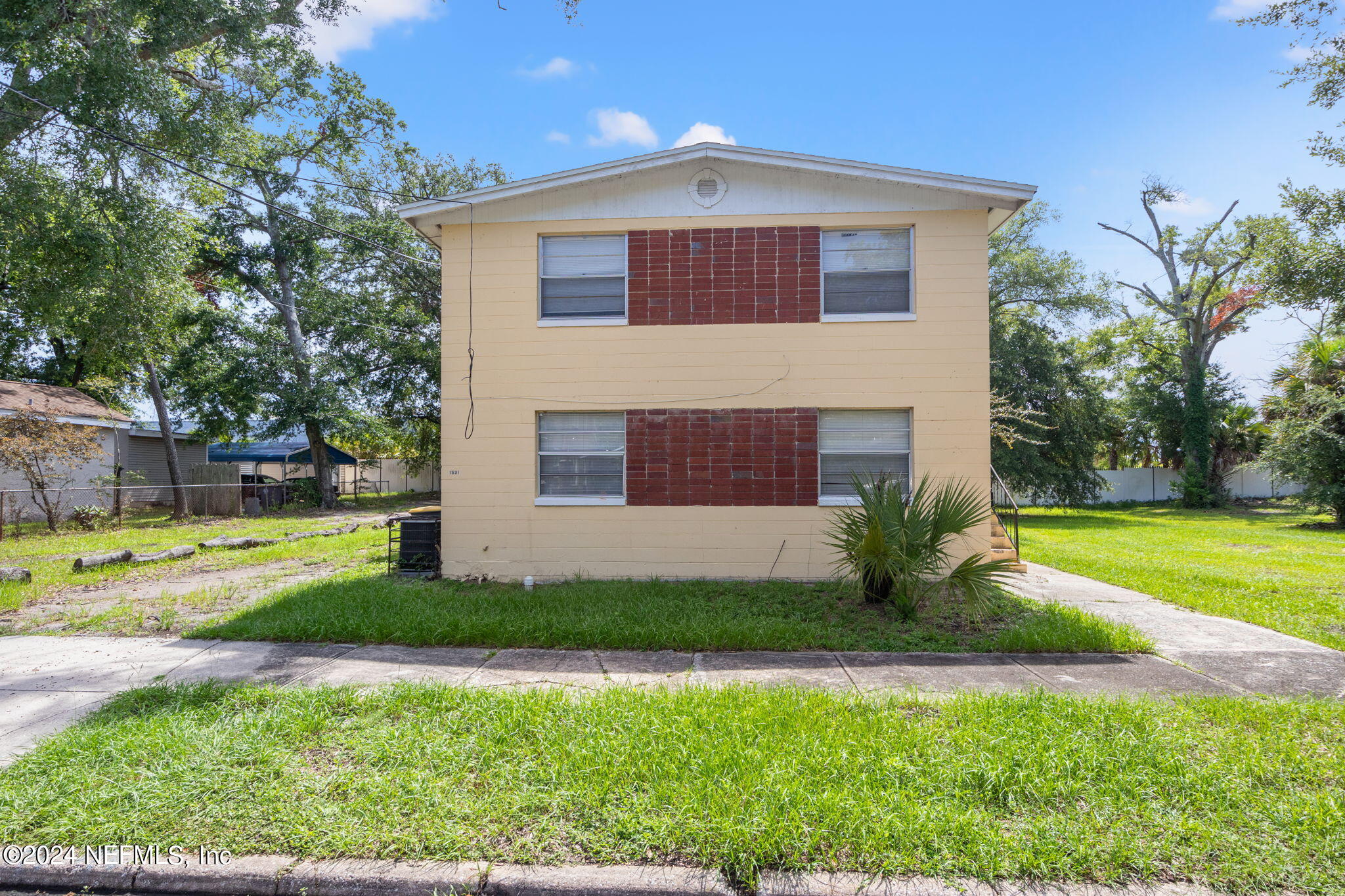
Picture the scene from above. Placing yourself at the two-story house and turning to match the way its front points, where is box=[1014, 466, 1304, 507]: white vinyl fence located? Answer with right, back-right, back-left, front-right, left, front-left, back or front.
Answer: back-left

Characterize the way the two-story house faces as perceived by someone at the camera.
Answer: facing the viewer

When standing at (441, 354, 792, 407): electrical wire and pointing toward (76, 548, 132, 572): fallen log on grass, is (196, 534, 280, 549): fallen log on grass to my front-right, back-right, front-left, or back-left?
front-right

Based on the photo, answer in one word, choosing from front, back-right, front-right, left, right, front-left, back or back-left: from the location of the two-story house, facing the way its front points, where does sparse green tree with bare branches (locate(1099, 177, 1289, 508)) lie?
back-left

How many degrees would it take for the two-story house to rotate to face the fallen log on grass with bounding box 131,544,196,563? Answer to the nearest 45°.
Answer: approximately 90° to its right

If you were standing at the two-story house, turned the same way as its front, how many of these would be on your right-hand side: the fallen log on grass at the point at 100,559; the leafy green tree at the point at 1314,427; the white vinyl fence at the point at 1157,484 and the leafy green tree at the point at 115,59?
2

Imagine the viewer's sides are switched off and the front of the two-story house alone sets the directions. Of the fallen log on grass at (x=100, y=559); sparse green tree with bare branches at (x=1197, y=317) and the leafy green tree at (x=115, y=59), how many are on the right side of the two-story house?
2

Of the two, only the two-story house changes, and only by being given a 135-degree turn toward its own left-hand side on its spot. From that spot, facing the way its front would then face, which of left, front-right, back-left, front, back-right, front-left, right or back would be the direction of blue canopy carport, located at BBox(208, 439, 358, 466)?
left

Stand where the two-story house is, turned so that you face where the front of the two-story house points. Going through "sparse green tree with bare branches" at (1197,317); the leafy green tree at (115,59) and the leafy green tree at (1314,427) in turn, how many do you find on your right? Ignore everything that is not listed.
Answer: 1

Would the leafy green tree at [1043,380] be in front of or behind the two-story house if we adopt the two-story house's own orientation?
behind

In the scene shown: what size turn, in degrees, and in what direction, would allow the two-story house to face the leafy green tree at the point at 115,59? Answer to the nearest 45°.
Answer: approximately 90° to its right

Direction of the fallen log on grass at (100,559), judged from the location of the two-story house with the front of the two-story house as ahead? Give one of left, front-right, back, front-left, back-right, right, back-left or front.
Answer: right

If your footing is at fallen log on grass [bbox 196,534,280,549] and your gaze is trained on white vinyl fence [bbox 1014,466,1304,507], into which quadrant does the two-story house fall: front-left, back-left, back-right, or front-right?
front-right

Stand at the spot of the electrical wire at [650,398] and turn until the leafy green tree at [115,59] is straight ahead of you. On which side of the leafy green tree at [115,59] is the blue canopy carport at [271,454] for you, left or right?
right
